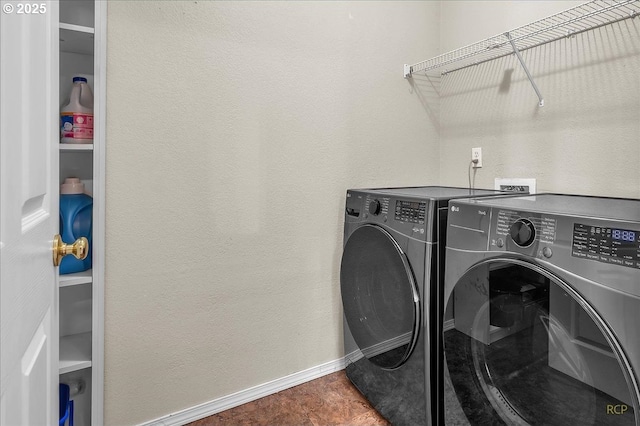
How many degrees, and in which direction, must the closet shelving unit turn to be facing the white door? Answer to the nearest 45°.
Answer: approximately 45° to its right

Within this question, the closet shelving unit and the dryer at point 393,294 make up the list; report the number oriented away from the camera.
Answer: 0

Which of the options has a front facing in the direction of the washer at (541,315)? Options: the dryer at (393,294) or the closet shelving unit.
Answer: the closet shelving unit

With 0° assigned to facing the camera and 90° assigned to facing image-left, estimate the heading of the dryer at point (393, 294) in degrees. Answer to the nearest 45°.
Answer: approximately 45°

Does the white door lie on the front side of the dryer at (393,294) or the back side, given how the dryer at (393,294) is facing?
on the front side

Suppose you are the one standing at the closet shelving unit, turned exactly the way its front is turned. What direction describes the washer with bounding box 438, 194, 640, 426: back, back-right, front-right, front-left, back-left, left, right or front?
front

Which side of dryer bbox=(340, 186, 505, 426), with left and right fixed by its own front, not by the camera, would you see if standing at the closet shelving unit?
front

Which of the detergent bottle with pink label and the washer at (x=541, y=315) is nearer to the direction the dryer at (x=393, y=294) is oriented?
the detergent bottle with pink label

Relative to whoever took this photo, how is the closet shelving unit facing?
facing the viewer and to the right of the viewer

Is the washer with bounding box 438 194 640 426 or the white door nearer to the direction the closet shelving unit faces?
the washer
